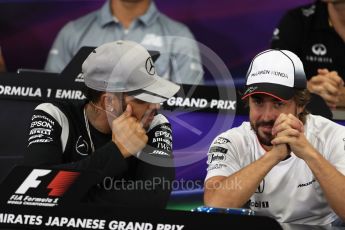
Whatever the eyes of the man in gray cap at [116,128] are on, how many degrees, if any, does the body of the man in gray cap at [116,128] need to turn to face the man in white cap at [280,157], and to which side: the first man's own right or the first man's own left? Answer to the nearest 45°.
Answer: approximately 45° to the first man's own left

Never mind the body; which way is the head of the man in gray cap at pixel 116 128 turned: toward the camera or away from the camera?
toward the camera

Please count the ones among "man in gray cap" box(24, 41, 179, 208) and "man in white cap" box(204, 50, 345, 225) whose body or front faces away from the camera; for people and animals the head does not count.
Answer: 0

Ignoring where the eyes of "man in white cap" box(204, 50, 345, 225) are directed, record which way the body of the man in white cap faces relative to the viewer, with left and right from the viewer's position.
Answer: facing the viewer

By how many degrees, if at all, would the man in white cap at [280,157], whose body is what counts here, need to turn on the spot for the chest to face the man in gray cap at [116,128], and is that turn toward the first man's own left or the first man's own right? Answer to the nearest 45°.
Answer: approximately 90° to the first man's own right
